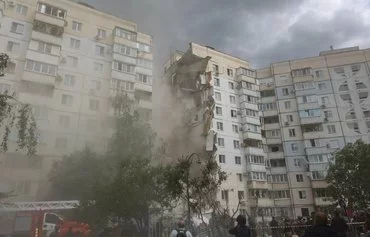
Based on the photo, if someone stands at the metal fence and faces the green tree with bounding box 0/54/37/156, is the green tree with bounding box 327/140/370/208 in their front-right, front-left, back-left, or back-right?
back-right

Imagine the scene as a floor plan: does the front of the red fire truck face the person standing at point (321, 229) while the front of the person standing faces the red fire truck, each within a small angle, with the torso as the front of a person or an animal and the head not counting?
no

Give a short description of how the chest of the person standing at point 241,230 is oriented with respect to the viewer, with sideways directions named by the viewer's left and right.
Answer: facing away from the viewer

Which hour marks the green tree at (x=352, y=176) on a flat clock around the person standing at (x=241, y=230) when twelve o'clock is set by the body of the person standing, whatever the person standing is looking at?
The green tree is roughly at 1 o'clock from the person standing.

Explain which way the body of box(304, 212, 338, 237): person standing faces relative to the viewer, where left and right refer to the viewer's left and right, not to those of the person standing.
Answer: facing away from the viewer

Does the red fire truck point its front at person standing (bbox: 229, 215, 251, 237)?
no

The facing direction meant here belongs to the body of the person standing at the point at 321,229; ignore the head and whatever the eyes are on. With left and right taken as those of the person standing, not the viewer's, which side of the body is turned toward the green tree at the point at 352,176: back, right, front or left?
front

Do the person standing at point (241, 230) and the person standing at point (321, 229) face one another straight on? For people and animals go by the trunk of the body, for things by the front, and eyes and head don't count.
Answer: no

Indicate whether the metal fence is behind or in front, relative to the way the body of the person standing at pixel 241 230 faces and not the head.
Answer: in front

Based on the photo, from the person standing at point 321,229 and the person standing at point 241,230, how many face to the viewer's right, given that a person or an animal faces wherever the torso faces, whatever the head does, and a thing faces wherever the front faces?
0

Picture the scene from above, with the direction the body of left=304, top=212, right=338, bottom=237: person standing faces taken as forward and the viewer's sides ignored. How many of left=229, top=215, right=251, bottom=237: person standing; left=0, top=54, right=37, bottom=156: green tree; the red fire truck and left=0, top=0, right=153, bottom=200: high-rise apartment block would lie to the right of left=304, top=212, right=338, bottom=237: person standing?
0

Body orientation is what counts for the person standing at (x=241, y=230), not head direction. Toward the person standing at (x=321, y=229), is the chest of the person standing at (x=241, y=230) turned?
no

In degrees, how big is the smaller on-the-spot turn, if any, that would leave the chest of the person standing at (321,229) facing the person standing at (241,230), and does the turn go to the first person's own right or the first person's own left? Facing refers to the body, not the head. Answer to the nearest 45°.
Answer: approximately 45° to the first person's own left

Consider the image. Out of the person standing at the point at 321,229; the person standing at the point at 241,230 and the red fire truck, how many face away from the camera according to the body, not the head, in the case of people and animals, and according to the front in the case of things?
2

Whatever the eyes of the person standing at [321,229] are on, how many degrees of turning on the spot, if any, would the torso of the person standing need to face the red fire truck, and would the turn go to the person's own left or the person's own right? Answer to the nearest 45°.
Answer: approximately 45° to the person's own left

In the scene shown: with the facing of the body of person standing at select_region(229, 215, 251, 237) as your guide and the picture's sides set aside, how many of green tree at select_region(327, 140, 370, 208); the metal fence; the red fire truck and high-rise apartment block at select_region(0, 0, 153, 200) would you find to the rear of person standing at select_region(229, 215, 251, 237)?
0

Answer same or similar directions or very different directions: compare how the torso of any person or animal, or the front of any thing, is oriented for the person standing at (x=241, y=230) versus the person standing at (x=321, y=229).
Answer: same or similar directions

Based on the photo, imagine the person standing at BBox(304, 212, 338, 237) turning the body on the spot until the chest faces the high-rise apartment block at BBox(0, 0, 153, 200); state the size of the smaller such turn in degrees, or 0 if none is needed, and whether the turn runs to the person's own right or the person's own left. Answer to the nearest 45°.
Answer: approximately 45° to the person's own left
